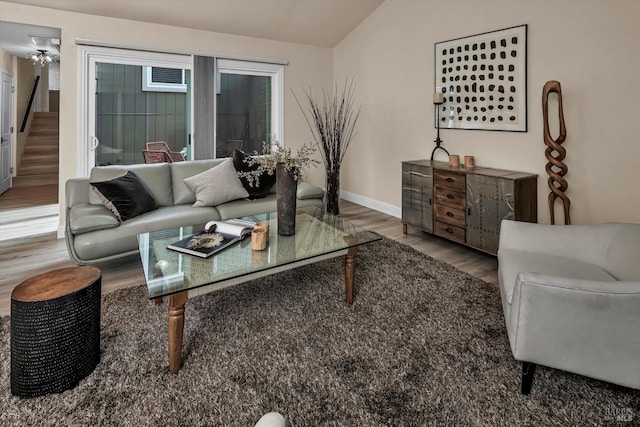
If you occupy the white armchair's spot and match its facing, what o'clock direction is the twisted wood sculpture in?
The twisted wood sculpture is roughly at 3 o'clock from the white armchair.

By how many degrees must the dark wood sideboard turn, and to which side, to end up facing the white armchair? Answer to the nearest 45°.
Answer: approximately 45° to its left

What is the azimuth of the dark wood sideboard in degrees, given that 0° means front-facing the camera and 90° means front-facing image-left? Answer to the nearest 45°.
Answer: approximately 45°

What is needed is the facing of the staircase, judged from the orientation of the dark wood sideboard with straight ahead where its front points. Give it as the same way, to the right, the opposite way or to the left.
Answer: to the left

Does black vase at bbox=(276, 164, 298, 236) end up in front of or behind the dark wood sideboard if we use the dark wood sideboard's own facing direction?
in front

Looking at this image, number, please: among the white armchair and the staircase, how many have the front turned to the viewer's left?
1

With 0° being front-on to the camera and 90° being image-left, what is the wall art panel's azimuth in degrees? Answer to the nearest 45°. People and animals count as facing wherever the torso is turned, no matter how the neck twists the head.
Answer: approximately 45°

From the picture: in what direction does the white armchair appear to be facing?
to the viewer's left
